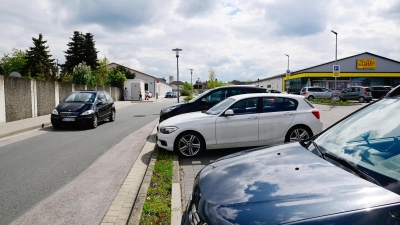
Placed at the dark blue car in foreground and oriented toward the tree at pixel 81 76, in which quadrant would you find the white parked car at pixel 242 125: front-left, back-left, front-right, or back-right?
front-right

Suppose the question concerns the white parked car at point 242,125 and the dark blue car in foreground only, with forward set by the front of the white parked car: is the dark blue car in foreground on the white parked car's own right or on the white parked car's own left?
on the white parked car's own left

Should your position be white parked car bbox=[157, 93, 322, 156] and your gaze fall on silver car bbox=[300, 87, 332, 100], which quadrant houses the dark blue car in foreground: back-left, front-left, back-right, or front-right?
back-right

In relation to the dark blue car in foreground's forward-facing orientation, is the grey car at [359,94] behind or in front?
behind

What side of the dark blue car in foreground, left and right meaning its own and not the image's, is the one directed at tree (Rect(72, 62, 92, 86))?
right

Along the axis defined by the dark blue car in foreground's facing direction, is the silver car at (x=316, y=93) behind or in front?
behind

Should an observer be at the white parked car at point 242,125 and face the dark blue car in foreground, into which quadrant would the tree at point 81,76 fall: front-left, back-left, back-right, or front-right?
back-right

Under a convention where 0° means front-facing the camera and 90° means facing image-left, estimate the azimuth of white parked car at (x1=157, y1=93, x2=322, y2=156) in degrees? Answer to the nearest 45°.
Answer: approximately 90°

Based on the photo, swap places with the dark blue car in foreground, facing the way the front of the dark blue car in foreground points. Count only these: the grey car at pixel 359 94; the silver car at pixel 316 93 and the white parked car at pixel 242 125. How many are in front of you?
0

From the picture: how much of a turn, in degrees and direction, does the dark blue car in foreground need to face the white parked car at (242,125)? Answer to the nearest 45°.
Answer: approximately 135° to its right

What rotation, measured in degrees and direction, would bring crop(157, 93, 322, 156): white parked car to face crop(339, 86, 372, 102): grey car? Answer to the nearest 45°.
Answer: approximately 135° to its right

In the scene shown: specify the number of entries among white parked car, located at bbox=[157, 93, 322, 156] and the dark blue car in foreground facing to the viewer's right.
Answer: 0

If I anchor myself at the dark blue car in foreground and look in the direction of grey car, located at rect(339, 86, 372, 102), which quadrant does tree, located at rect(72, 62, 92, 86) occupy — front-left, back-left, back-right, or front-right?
front-left

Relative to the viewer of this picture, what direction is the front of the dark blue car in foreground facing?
facing the viewer and to the left of the viewer

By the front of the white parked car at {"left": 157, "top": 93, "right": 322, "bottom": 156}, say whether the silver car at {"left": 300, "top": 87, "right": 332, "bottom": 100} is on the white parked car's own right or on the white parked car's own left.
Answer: on the white parked car's own right
